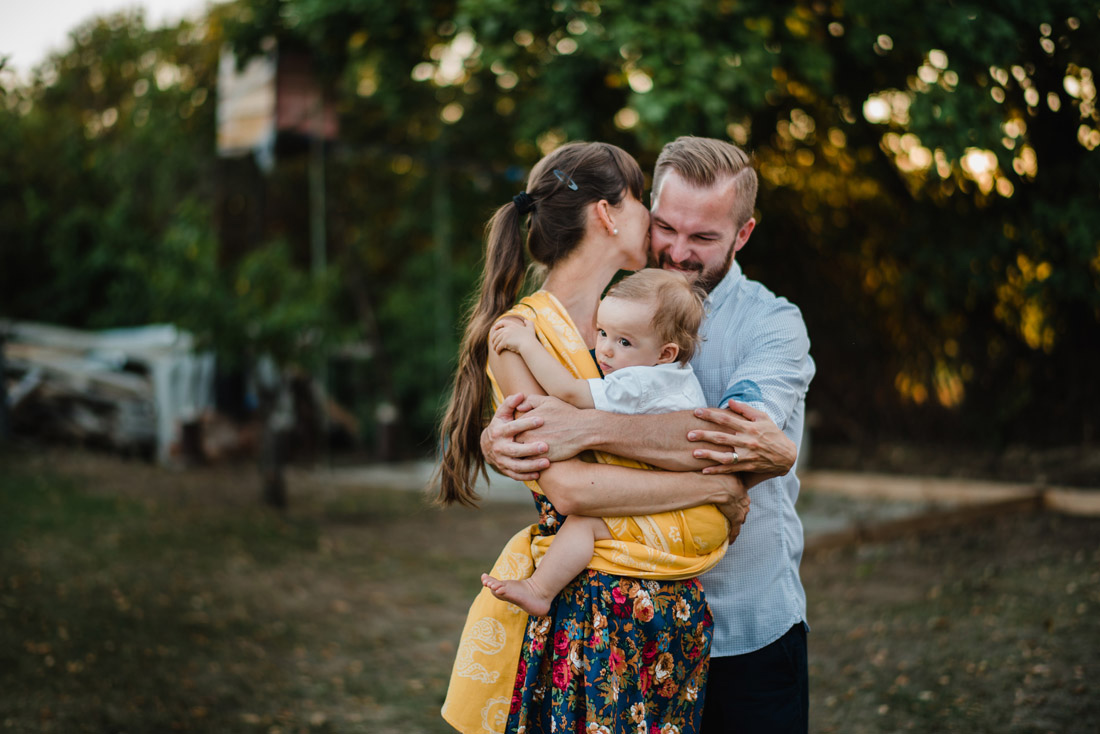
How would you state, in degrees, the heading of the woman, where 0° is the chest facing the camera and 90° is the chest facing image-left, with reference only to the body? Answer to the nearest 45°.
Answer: approximately 270°

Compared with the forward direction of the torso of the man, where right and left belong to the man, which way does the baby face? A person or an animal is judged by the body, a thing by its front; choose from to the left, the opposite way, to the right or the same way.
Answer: the same way

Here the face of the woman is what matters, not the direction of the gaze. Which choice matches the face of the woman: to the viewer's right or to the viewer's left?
to the viewer's right

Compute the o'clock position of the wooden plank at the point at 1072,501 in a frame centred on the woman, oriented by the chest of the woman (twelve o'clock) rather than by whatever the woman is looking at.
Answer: The wooden plank is roughly at 10 o'clock from the woman.

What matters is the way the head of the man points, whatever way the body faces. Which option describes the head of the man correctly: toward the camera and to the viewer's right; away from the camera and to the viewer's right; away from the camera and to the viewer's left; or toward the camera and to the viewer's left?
toward the camera and to the viewer's left
